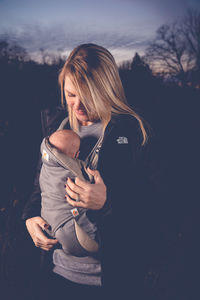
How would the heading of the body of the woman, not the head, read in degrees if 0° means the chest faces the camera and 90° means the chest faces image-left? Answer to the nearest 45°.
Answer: approximately 45°
